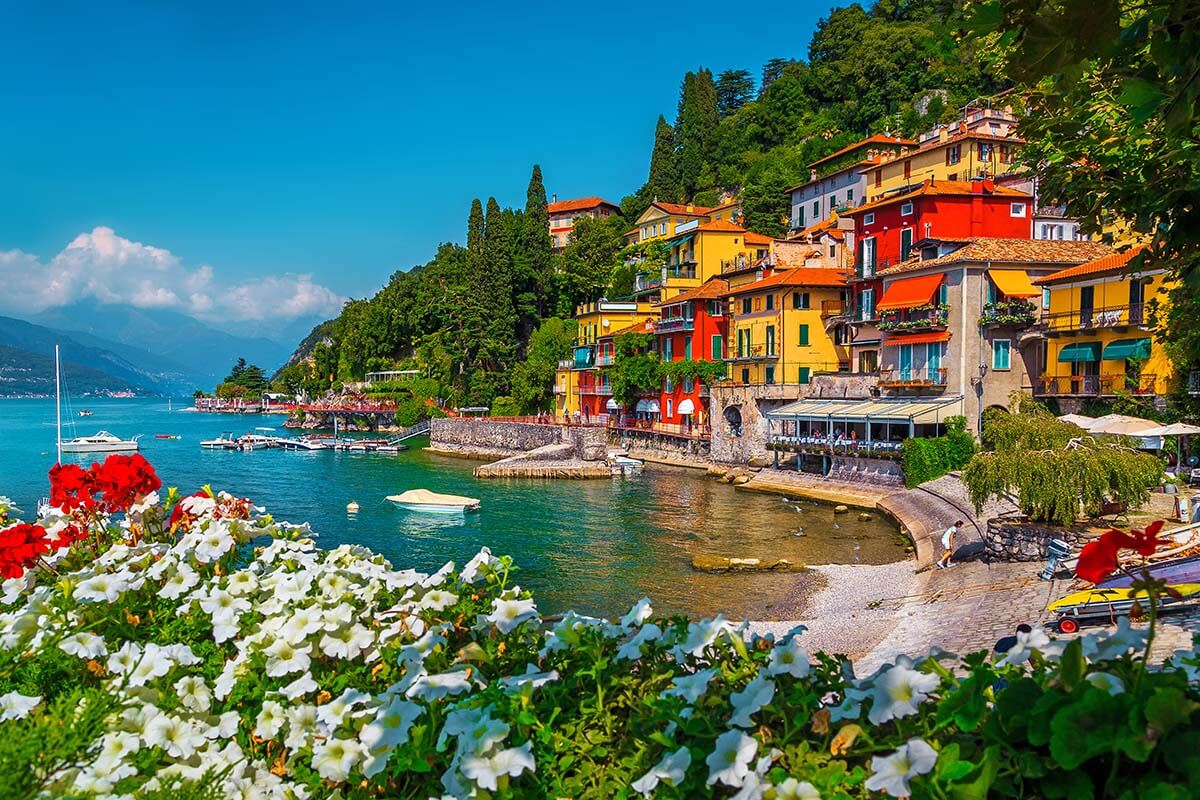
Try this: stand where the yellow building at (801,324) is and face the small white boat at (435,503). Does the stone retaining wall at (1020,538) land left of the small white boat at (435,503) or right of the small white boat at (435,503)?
left

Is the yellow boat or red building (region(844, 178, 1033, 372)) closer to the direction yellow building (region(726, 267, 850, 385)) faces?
the yellow boat

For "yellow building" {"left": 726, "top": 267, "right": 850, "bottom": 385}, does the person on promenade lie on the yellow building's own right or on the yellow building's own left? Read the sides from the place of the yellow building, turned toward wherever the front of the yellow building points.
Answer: on the yellow building's own left

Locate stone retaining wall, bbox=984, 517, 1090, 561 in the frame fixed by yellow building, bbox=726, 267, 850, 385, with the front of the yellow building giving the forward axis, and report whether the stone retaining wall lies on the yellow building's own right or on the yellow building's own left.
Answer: on the yellow building's own left

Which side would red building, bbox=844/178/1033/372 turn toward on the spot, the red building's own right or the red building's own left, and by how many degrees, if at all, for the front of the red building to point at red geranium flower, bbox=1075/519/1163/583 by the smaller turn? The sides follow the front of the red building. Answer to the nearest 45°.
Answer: approximately 45° to the red building's own left

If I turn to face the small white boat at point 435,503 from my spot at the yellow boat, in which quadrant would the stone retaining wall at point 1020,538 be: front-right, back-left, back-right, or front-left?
front-right

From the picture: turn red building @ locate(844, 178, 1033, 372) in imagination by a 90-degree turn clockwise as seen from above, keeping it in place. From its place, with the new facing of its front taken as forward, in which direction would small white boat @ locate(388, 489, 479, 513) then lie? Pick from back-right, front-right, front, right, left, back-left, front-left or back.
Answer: left

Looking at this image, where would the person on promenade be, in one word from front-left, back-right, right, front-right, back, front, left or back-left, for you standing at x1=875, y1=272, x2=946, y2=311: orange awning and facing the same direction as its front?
front-left

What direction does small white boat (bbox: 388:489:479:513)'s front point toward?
to the viewer's left

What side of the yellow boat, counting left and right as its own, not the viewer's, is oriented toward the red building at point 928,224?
right

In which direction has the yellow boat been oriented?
to the viewer's left

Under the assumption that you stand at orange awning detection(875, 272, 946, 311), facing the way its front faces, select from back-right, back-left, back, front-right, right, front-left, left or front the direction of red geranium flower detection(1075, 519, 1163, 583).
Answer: front-left
